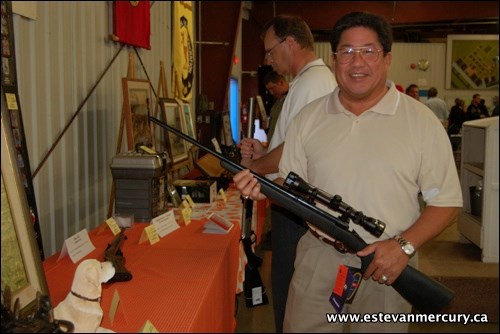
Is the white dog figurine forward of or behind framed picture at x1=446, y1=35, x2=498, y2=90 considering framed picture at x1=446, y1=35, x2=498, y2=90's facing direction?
forward

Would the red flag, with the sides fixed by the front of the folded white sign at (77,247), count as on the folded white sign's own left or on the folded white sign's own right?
on the folded white sign's own left

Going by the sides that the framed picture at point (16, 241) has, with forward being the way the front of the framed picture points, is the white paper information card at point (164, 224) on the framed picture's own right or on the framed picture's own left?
on the framed picture's own left

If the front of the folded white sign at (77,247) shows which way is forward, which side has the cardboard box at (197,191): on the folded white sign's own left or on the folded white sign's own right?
on the folded white sign's own left

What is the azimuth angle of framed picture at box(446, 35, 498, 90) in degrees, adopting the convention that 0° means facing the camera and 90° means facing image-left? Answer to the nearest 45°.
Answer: approximately 0°

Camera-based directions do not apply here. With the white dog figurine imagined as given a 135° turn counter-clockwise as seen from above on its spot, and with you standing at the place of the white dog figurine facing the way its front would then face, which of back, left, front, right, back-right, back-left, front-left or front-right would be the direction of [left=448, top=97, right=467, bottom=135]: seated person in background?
right

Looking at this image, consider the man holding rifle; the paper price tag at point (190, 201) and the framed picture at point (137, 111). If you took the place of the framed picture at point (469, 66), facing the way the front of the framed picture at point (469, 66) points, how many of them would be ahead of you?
3

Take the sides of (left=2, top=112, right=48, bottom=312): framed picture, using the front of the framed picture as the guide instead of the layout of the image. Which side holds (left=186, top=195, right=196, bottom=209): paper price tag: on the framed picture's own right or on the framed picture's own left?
on the framed picture's own left

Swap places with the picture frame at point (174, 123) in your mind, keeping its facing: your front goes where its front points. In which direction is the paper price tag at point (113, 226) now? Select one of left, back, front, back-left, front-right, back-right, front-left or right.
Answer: front-right

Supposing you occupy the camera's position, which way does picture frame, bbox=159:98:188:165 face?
facing the viewer and to the right of the viewer
